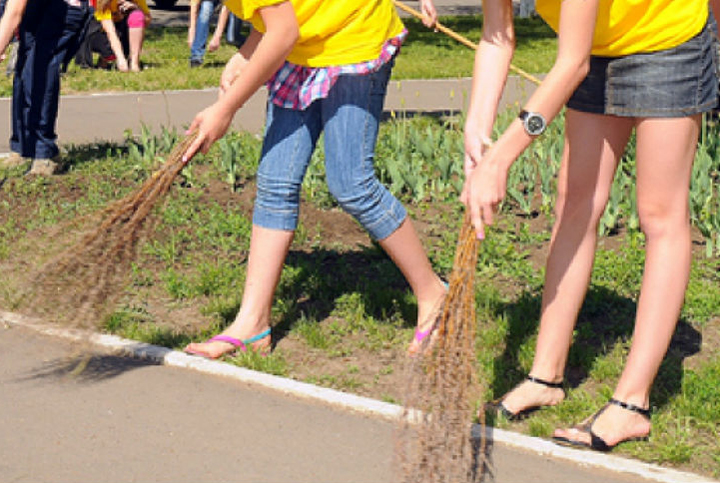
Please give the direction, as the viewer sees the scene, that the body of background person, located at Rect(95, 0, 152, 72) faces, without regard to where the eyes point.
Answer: toward the camera

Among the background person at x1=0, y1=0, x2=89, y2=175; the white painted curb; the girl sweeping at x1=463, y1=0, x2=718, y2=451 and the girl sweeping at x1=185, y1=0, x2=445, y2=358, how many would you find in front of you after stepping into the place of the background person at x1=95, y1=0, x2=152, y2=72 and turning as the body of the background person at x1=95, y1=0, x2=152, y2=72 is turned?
4

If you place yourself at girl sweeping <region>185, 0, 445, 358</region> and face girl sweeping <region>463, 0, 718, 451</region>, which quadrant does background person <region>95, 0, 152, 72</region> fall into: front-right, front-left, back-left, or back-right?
back-left

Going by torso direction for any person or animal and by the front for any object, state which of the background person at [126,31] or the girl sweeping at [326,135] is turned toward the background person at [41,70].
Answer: the background person at [126,31]

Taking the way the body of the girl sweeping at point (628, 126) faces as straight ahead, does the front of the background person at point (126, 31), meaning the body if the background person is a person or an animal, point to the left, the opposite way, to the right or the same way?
to the left

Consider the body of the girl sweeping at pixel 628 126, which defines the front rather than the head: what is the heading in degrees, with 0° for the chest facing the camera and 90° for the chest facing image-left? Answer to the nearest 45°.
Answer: approximately 45°

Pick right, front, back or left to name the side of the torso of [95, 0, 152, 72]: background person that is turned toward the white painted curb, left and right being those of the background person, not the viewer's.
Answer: front

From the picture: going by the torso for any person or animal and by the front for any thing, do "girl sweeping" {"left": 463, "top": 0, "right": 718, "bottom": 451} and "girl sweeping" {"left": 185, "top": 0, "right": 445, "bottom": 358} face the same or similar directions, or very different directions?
same or similar directions

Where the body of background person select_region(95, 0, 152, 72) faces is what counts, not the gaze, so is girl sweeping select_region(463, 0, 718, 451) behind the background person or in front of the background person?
in front

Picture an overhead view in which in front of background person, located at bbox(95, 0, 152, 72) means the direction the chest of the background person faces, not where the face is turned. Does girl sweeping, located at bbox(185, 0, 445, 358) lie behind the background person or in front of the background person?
in front

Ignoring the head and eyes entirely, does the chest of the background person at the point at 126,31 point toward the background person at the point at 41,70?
yes

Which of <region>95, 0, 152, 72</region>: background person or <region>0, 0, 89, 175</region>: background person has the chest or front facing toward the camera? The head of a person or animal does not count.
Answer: <region>95, 0, 152, 72</region>: background person

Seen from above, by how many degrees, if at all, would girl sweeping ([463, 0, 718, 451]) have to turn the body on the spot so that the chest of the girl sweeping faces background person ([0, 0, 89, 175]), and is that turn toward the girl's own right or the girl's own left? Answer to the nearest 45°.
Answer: approximately 90° to the girl's own right
